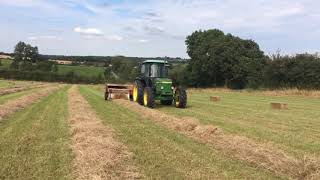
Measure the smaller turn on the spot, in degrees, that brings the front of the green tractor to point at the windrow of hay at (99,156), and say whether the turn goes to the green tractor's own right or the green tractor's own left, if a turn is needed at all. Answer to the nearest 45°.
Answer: approximately 45° to the green tractor's own right

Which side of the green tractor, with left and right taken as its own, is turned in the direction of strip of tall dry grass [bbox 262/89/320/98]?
left

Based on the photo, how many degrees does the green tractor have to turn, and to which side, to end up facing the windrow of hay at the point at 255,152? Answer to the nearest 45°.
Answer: approximately 45° to its right

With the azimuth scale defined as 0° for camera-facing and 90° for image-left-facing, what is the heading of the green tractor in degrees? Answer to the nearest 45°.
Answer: approximately 315°
